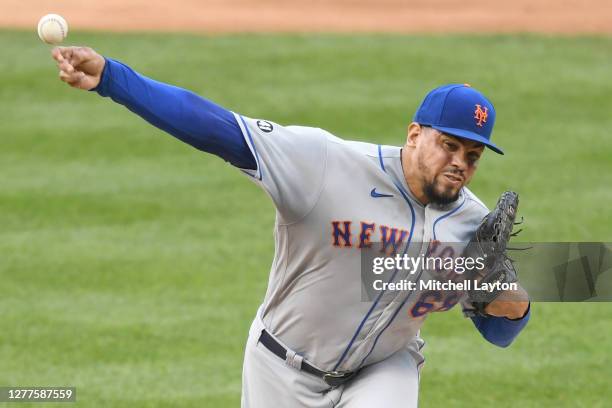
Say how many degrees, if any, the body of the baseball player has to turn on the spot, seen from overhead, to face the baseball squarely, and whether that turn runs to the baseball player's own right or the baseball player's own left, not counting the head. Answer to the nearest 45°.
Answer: approximately 135° to the baseball player's own right

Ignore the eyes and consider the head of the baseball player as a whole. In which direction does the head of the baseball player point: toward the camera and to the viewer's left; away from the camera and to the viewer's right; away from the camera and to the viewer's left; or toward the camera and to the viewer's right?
toward the camera and to the viewer's right

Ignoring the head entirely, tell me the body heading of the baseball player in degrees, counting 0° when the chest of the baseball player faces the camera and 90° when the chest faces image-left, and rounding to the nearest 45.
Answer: approximately 315°
